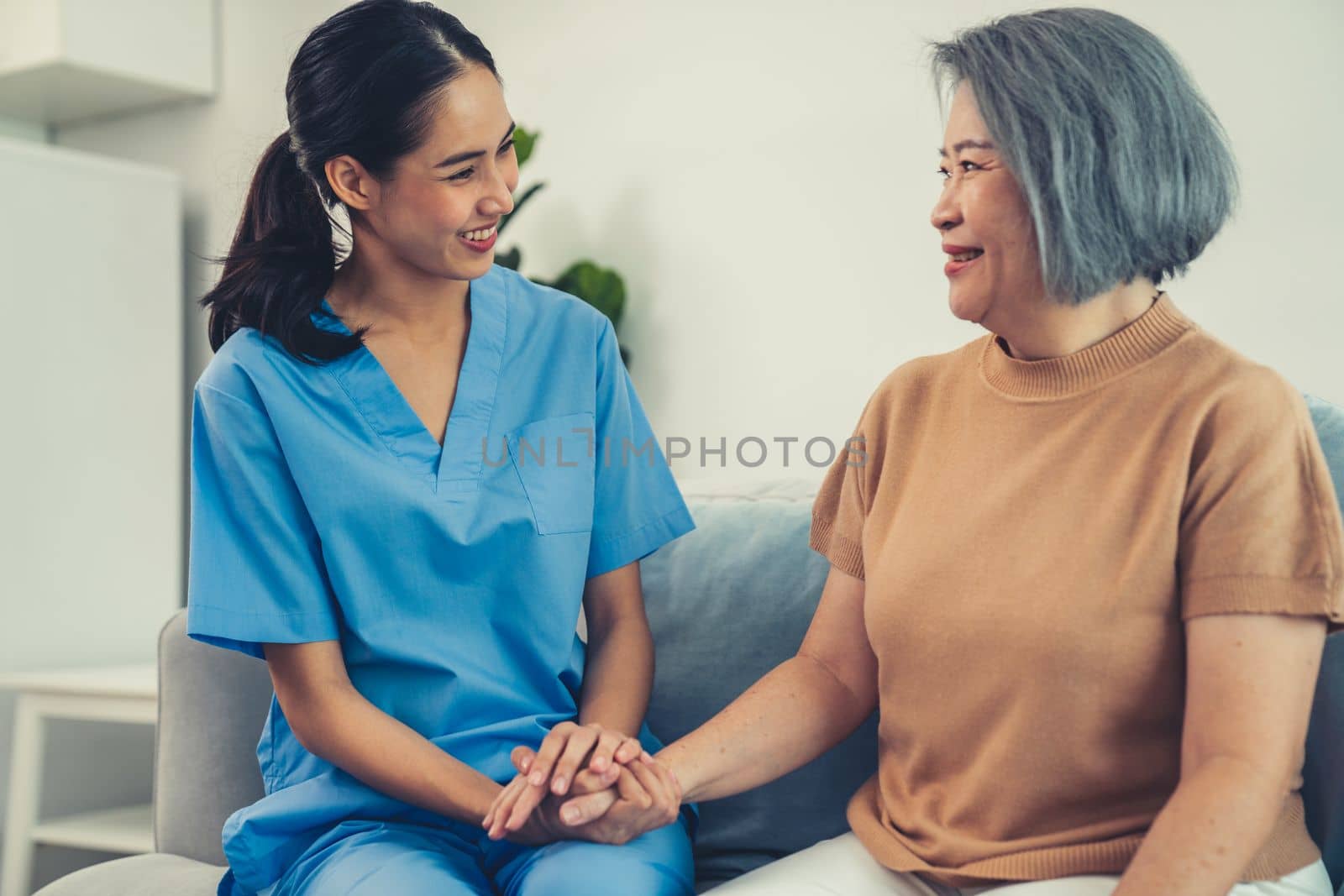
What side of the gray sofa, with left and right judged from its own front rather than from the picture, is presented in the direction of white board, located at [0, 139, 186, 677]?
right

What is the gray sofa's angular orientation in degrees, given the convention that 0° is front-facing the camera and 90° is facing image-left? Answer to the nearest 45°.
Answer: approximately 45°

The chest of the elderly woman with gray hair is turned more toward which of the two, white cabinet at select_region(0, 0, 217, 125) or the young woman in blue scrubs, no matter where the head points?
the young woman in blue scrubs

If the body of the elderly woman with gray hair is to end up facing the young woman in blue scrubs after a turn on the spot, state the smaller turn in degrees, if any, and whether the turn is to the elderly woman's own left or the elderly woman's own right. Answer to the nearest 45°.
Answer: approximately 45° to the elderly woman's own right

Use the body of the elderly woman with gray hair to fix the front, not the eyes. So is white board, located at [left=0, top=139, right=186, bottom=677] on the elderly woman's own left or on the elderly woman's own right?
on the elderly woman's own right

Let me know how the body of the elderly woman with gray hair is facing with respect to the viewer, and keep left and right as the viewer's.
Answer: facing the viewer and to the left of the viewer

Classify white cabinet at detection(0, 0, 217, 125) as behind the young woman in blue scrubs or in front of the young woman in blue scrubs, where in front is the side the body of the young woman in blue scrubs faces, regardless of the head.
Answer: behind

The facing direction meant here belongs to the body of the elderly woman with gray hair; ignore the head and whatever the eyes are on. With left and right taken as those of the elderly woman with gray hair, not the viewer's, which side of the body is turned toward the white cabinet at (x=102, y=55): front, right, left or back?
right

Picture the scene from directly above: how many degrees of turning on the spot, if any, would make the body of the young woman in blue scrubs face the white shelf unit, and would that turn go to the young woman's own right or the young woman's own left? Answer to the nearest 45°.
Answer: approximately 180°

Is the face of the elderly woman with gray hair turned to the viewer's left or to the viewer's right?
to the viewer's left

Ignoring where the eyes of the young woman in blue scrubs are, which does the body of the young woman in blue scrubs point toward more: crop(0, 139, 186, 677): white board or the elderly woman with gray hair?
the elderly woman with gray hair

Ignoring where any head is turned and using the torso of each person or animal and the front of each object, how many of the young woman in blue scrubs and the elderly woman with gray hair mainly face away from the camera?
0
